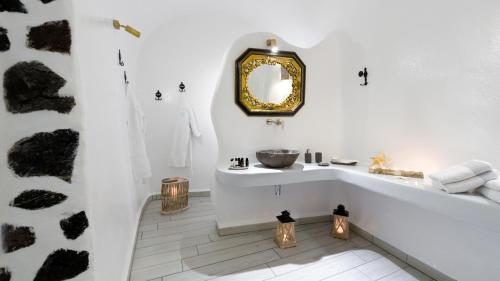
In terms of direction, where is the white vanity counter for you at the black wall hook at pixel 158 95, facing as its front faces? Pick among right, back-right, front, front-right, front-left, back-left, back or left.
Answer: front-left

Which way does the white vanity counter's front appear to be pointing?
toward the camera

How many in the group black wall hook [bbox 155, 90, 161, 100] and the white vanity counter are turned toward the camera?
2

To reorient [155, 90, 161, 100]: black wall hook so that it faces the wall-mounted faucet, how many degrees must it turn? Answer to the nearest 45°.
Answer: approximately 45° to its left

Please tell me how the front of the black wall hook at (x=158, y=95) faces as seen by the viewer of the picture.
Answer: facing the viewer

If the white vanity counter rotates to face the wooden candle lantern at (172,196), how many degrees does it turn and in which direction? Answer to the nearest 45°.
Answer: approximately 90° to its right

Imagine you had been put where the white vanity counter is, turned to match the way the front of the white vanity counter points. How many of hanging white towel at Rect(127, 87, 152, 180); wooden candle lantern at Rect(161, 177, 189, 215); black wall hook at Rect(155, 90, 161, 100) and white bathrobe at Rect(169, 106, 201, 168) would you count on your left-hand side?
0

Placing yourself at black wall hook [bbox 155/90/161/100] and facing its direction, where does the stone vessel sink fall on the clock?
The stone vessel sink is roughly at 11 o'clock from the black wall hook.

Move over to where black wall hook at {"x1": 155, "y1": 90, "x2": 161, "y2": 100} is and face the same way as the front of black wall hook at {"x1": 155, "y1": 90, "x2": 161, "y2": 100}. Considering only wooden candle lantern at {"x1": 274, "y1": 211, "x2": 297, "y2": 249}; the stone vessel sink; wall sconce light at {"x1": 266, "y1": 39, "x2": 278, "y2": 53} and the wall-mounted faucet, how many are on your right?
0
